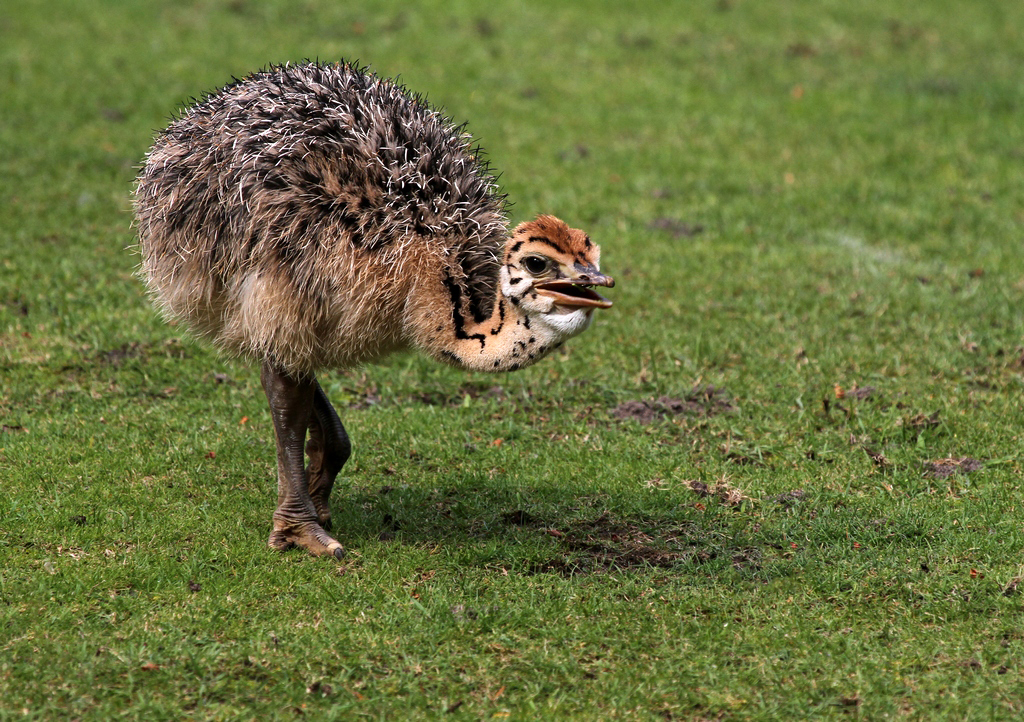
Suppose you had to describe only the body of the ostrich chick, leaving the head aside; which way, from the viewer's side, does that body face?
to the viewer's right
